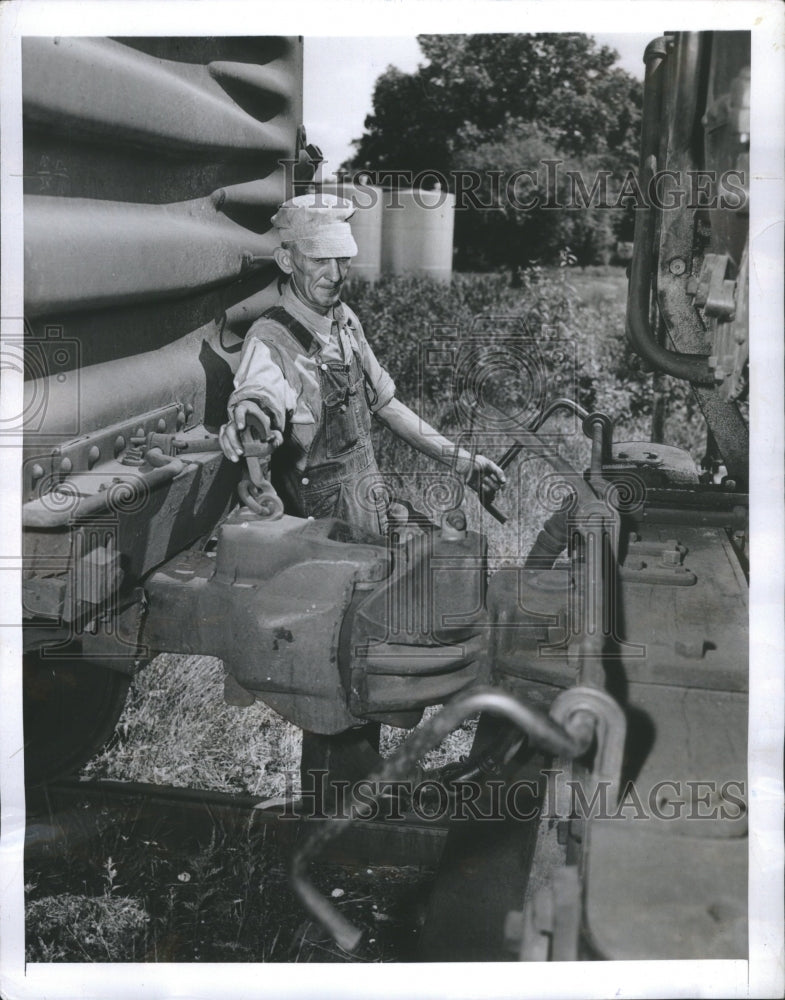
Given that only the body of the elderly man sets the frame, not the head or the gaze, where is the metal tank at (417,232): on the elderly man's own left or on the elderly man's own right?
on the elderly man's own left

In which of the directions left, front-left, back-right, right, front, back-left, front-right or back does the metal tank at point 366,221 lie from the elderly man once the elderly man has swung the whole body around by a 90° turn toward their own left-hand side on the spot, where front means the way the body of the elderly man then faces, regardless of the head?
front-left

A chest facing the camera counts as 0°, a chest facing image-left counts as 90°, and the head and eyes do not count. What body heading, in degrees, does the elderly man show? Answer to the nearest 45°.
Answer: approximately 315°
